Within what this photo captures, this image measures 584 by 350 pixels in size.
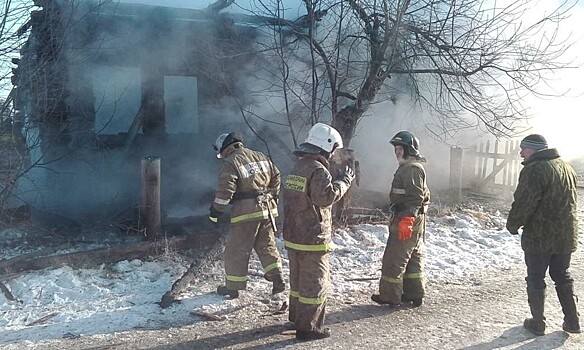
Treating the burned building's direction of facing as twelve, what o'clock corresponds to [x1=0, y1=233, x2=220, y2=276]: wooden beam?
The wooden beam is roughly at 12 o'clock from the burned building.

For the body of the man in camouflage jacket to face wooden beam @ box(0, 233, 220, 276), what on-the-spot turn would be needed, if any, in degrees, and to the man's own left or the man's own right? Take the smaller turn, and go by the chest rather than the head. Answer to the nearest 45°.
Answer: approximately 45° to the man's own left

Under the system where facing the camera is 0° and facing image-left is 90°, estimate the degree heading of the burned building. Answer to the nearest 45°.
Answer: approximately 0°

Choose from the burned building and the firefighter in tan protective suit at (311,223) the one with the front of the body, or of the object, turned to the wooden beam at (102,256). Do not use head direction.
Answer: the burned building

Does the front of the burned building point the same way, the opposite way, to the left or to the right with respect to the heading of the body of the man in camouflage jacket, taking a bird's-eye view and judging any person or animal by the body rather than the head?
the opposite way

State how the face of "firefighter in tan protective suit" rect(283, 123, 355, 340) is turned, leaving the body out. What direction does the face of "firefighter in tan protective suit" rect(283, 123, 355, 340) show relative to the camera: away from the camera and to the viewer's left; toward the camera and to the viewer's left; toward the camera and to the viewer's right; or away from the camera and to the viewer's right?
away from the camera and to the viewer's right

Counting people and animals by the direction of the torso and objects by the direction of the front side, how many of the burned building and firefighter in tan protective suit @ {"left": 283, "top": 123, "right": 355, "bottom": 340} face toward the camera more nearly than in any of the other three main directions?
1

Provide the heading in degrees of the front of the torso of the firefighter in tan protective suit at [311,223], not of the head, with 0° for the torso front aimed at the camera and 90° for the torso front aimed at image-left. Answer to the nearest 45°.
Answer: approximately 225°

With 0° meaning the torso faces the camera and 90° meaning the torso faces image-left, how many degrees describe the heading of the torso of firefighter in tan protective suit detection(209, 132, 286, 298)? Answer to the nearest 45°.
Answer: approximately 135°

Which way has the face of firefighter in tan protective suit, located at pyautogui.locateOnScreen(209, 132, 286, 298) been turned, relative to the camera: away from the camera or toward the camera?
away from the camera

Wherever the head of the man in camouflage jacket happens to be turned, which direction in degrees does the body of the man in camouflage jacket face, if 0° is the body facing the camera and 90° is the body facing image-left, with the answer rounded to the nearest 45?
approximately 135°
